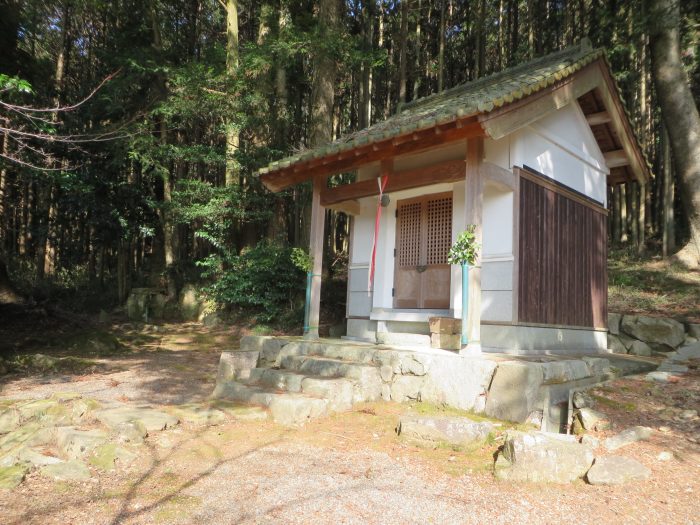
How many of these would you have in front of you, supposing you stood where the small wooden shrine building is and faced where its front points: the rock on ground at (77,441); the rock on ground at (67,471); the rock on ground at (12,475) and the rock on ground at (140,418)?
4

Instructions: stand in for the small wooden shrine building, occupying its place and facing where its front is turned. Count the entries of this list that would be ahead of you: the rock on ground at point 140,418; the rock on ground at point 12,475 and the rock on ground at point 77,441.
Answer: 3

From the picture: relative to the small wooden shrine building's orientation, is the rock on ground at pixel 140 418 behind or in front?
in front

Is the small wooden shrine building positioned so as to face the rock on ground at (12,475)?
yes

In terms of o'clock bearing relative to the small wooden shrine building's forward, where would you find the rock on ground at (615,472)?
The rock on ground is roughly at 10 o'clock from the small wooden shrine building.

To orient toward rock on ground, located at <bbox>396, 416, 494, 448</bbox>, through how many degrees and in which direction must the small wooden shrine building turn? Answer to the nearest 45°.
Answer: approximately 45° to its left

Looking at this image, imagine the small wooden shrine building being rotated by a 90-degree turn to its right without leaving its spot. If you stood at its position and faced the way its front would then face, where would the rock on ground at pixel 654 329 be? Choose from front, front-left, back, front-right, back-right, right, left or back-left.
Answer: right

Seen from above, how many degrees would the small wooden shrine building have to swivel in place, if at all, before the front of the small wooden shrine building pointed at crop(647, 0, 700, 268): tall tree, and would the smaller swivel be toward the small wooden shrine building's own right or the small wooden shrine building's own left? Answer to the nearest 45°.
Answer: approximately 180°

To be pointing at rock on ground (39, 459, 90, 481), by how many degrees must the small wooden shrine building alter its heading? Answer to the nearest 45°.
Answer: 0° — it already faces it

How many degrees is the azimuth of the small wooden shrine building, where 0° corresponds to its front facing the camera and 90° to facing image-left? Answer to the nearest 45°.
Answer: approximately 45°

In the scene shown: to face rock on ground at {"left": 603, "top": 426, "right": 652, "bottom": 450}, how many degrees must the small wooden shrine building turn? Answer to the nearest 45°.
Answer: approximately 45° to its left

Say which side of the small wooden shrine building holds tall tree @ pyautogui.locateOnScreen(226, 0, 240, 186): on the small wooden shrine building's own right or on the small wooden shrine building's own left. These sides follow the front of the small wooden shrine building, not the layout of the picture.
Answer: on the small wooden shrine building's own right

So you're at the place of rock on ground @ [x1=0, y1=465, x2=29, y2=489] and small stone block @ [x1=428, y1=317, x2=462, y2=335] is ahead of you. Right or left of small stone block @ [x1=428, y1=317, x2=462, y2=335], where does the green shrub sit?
left

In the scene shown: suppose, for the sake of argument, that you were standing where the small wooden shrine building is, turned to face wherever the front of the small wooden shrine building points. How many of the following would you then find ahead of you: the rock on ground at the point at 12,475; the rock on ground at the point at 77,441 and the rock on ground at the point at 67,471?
3

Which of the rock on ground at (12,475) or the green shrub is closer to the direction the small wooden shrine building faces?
the rock on ground

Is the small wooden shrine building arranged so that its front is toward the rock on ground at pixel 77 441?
yes

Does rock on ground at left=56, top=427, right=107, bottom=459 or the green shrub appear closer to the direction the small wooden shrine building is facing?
the rock on ground
